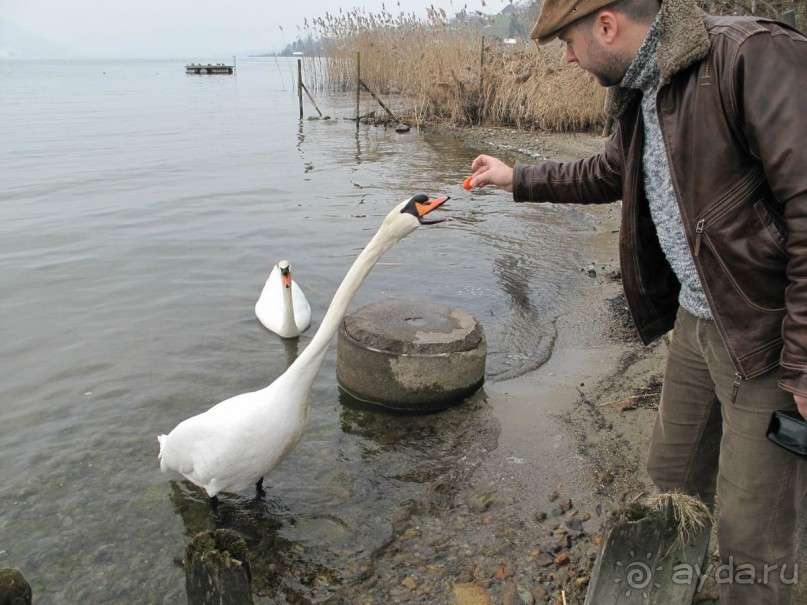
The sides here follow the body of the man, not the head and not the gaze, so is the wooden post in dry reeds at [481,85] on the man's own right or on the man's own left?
on the man's own right

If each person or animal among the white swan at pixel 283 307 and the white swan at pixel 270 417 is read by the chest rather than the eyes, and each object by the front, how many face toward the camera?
1

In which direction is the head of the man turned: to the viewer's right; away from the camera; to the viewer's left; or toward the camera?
to the viewer's left

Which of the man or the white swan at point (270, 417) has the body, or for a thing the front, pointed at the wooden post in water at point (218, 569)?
the man

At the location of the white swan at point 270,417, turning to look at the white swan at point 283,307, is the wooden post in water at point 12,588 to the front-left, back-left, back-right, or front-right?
back-left

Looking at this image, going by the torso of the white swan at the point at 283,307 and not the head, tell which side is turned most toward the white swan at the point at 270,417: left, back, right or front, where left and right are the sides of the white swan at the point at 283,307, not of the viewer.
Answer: front

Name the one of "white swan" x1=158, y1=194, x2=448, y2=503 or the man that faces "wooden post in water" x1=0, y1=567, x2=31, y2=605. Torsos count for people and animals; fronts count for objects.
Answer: the man

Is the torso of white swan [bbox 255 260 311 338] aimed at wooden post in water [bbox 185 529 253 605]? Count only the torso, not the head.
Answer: yes

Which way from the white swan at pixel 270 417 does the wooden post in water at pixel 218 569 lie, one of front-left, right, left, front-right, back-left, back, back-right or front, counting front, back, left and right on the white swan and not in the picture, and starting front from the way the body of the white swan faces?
right

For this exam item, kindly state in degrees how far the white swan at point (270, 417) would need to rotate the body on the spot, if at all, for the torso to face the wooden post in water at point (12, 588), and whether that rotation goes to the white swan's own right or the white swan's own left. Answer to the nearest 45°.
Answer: approximately 90° to the white swan's own right

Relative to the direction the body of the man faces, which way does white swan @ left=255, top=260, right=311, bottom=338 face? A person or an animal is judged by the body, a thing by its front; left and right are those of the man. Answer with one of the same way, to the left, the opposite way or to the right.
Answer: to the left

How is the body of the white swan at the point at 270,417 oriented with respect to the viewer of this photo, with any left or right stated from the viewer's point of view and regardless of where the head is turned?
facing to the right of the viewer

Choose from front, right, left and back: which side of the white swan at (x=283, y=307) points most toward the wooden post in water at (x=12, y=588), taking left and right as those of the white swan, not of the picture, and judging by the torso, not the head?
front

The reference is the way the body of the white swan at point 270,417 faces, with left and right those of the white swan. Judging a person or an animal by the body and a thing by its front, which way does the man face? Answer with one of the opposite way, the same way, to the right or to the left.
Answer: the opposite way

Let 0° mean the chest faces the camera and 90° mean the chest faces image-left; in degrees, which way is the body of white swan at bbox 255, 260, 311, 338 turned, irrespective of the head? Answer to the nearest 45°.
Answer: approximately 0°

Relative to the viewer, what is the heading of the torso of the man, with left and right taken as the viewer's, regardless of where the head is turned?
facing the viewer and to the left of the viewer
